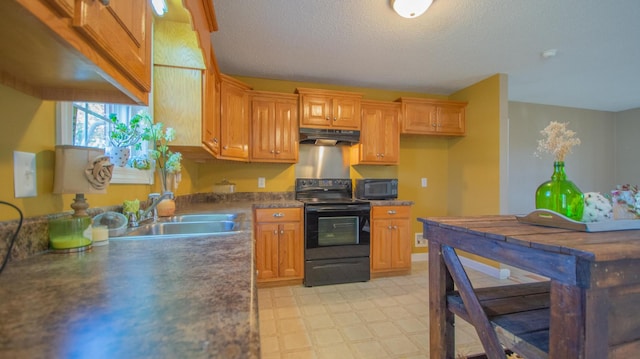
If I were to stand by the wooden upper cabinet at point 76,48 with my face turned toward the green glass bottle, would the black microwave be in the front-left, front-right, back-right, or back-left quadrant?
front-left

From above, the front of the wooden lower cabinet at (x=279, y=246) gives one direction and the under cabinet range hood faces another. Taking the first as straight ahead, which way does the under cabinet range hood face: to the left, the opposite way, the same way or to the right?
the same way

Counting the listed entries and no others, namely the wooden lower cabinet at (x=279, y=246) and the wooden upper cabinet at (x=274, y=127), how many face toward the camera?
2

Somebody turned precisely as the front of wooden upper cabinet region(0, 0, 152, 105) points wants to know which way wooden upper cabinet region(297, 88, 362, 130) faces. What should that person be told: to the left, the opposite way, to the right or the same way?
to the right

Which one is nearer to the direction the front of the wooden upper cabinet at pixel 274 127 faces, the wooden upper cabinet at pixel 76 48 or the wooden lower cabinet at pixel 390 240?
the wooden upper cabinet

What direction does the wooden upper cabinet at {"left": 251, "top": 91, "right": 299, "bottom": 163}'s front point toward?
toward the camera

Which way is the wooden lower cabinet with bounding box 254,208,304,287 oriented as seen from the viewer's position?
toward the camera

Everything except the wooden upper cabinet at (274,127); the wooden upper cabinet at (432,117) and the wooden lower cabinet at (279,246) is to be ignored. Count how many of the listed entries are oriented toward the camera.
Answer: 3

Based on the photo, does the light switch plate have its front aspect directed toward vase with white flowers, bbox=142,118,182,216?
no

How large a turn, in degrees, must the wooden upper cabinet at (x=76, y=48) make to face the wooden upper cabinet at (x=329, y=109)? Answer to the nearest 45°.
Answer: approximately 90° to its left

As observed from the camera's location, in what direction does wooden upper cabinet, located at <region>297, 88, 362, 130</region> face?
facing the viewer

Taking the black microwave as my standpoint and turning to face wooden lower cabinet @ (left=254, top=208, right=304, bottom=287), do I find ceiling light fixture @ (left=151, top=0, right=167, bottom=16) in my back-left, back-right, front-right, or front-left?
front-left

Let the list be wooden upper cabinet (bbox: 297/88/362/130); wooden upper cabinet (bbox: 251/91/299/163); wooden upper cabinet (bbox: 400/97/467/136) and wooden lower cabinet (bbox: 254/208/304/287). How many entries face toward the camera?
4

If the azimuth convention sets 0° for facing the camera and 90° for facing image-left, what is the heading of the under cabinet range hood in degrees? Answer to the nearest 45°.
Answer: approximately 0°

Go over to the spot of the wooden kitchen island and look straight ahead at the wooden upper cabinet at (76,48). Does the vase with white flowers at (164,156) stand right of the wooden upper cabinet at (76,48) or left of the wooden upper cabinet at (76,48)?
right

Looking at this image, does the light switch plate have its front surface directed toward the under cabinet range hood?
no

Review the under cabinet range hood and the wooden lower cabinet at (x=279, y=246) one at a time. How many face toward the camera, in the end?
2
